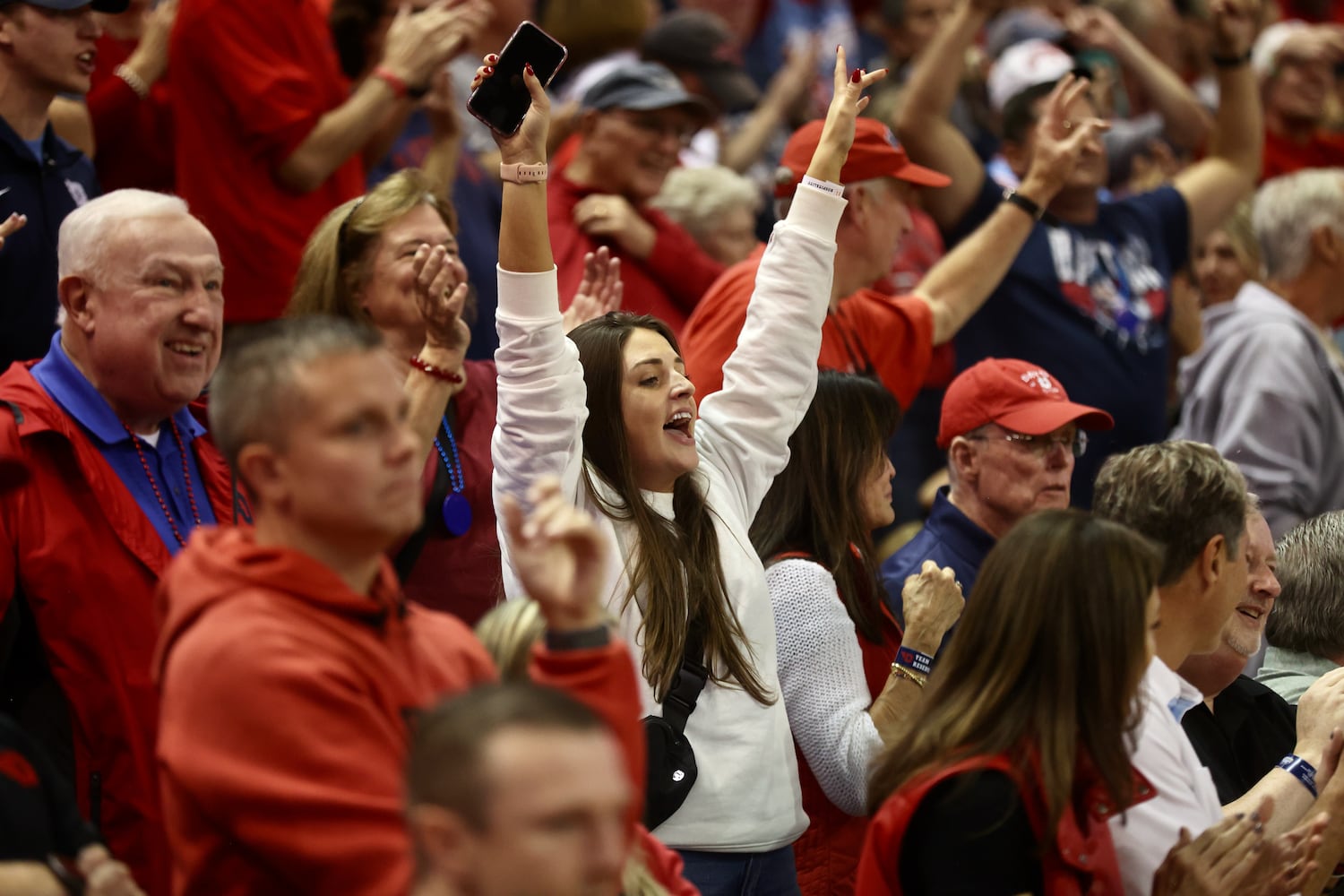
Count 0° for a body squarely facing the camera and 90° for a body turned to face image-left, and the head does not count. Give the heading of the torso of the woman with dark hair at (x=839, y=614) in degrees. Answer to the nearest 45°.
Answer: approximately 270°

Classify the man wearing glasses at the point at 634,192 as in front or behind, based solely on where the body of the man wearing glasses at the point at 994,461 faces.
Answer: behind

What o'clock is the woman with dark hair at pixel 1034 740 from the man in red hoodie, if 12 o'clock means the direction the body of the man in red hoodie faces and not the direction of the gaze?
The woman with dark hair is roughly at 10 o'clock from the man in red hoodie.

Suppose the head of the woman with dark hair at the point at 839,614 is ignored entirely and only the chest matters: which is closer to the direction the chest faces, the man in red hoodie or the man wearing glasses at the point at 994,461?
the man wearing glasses

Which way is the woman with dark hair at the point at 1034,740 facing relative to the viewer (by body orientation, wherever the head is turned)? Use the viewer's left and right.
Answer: facing to the right of the viewer

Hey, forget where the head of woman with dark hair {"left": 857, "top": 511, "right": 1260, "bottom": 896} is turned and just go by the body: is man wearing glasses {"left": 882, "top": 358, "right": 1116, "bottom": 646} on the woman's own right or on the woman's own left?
on the woman's own left

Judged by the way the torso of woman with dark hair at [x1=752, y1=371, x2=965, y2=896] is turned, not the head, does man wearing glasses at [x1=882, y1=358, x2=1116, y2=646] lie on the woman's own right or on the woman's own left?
on the woman's own left

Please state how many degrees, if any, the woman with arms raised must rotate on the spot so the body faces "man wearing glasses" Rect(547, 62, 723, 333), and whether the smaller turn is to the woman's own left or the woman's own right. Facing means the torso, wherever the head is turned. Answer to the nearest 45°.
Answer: approximately 135° to the woman's own left

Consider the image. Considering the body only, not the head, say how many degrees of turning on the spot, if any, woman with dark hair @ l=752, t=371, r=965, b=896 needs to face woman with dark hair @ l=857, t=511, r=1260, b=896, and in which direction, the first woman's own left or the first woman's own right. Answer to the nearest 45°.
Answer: approximately 45° to the first woman's own right
